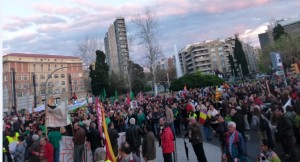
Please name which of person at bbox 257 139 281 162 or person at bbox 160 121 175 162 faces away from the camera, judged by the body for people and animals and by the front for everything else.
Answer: person at bbox 160 121 175 162

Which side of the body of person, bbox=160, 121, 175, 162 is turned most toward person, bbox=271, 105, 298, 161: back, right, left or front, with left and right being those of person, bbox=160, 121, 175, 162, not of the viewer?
right

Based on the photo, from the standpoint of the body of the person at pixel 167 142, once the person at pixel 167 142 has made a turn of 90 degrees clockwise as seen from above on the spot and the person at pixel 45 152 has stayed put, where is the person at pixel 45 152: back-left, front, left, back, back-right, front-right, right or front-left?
back

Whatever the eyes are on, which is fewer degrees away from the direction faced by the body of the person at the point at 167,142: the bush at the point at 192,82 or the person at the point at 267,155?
the bush

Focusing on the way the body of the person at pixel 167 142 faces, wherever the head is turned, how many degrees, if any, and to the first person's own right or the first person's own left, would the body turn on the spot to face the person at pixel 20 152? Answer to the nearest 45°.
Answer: approximately 90° to the first person's own left

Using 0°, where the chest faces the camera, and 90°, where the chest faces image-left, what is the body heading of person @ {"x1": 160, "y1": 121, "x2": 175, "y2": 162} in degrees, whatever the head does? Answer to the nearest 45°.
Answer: approximately 180°
